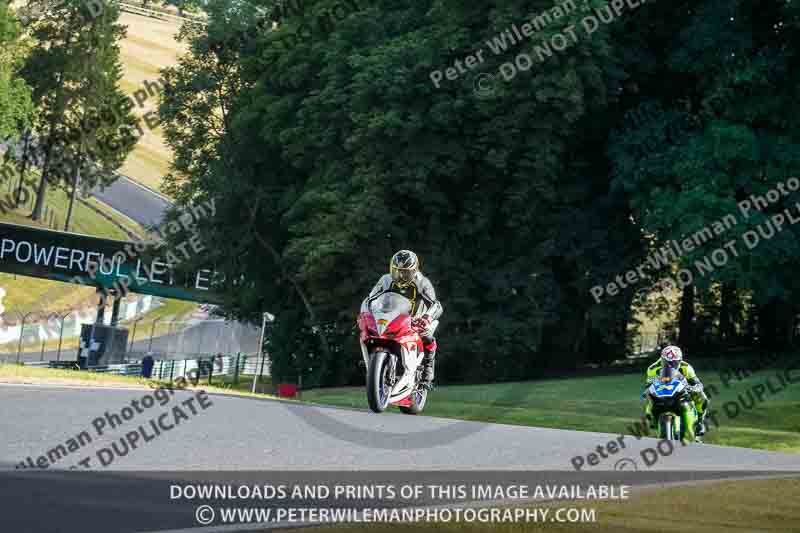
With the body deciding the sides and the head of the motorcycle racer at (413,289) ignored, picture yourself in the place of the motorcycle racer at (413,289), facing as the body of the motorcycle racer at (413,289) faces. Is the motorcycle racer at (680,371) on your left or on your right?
on your left

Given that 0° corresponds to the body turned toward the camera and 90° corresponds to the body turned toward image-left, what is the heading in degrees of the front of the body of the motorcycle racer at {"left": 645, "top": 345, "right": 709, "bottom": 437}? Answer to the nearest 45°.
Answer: approximately 0°

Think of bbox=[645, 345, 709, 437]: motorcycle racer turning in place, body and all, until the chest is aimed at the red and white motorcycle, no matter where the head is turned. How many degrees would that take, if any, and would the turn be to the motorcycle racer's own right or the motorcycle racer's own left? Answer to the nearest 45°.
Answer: approximately 45° to the motorcycle racer's own right

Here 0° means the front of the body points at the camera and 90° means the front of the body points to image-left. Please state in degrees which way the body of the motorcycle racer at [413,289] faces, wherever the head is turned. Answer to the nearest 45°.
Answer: approximately 0°

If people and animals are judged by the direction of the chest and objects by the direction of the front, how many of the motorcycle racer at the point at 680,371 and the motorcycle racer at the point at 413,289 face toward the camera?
2

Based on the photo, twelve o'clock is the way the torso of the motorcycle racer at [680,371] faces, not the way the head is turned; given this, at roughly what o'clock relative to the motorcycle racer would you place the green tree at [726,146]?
The green tree is roughly at 6 o'clock from the motorcycle racer.

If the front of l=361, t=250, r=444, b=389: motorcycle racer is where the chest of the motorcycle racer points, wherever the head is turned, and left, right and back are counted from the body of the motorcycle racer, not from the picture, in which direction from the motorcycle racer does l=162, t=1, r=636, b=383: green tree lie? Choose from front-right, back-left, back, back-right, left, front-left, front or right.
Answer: back
